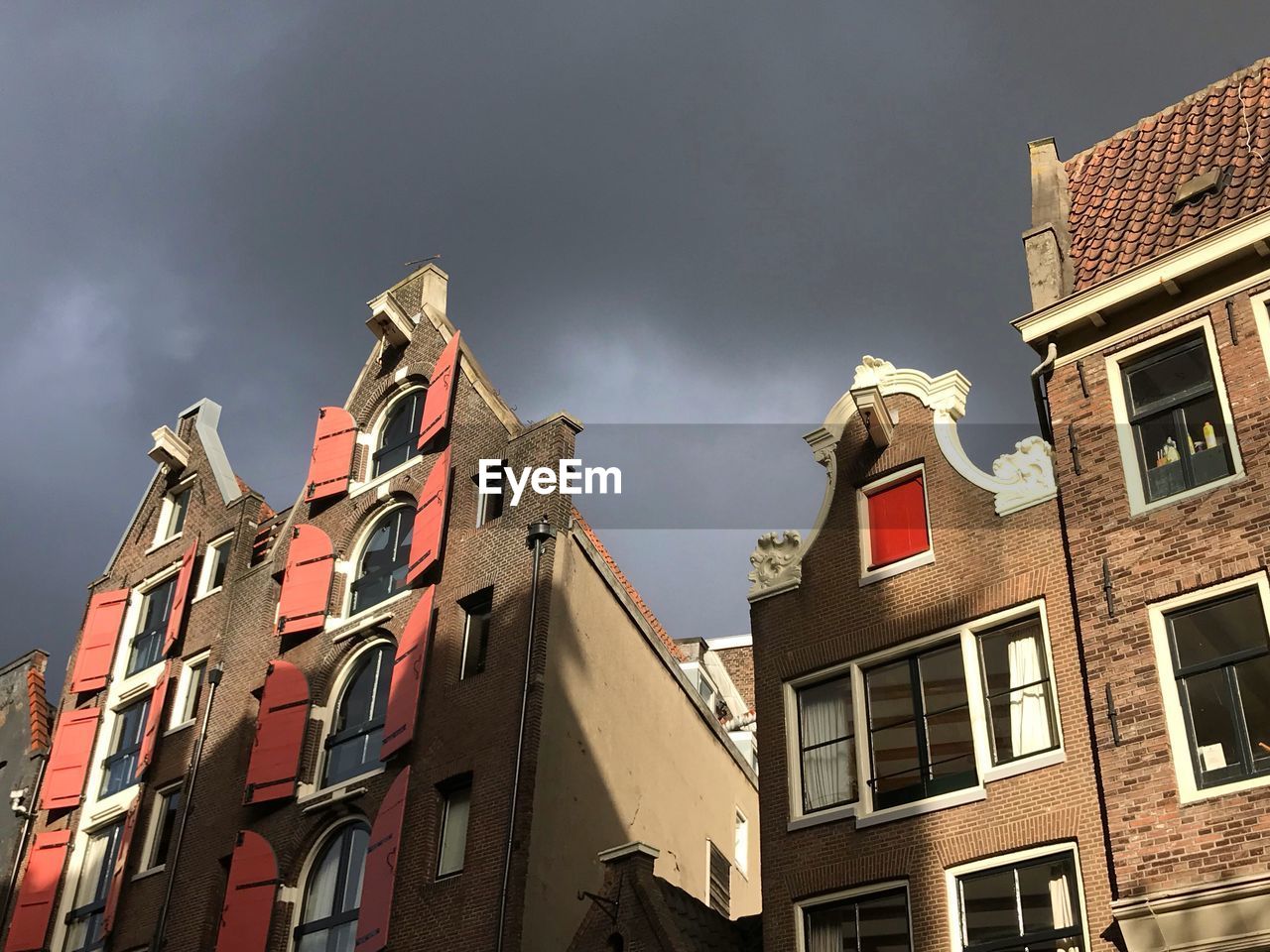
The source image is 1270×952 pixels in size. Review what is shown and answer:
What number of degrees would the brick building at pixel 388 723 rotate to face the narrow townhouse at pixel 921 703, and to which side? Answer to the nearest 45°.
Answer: approximately 90° to its left

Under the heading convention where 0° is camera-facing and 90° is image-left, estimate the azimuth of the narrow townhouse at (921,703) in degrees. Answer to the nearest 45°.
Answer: approximately 45°

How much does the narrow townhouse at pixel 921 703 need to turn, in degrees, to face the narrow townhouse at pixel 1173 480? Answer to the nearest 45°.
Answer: approximately 90° to its left

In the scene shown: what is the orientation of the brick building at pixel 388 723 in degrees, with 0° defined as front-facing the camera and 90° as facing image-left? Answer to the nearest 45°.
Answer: approximately 45°
